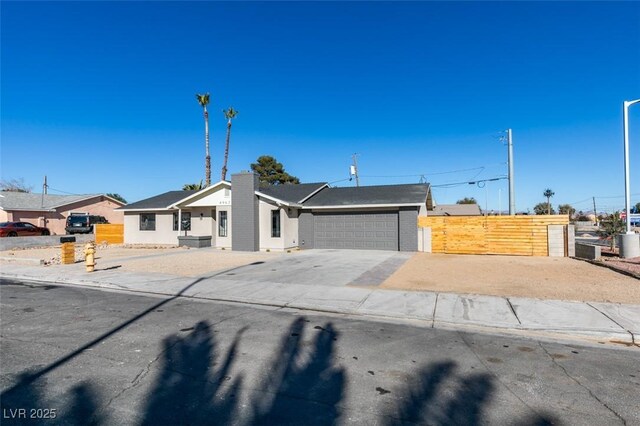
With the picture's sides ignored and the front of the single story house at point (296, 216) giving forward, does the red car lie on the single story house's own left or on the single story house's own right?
on the single story house's own right

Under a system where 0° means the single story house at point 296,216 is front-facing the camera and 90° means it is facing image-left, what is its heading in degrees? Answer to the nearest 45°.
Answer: approximately 0°

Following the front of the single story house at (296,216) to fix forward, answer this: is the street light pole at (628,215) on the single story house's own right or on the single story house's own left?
on the single story house's own left

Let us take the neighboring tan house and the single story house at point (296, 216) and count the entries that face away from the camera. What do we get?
0

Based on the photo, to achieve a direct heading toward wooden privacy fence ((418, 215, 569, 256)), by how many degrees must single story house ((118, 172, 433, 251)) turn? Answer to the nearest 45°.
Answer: approximately 45° to its left

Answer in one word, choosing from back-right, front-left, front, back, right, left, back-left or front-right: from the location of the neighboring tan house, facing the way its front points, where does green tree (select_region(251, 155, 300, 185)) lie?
front-left

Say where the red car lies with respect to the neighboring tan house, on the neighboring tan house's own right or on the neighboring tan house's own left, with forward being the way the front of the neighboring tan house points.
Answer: on the neighboring tan house's own right

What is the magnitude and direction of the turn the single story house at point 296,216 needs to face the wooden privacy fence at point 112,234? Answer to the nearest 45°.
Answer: approximately 135° to its right
